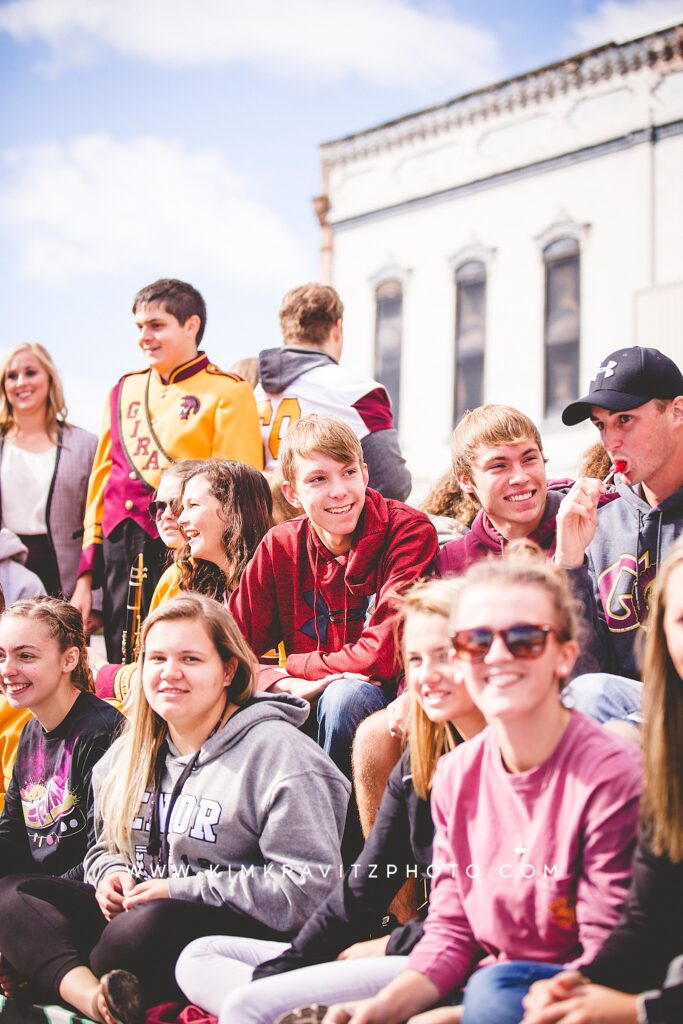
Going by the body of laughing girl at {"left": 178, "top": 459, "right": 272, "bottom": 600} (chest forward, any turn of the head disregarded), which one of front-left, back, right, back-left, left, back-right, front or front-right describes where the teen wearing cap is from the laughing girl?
back-left

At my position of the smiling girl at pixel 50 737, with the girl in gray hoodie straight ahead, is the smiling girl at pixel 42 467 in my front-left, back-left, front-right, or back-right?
back-left

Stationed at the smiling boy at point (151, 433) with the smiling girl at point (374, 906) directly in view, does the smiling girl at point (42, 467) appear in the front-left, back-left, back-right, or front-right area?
back-right

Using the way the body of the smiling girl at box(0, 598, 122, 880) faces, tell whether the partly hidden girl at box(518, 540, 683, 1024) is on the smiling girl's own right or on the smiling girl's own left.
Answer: on the smiling girl's own left

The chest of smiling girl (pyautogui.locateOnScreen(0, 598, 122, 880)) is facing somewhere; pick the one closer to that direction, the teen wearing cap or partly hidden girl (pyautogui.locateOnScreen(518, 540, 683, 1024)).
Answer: the partly hidden girl

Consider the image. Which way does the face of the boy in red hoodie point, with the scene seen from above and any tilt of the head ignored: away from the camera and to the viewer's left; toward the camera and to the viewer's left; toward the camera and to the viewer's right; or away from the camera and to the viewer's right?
toward the camera and to the viewer's right

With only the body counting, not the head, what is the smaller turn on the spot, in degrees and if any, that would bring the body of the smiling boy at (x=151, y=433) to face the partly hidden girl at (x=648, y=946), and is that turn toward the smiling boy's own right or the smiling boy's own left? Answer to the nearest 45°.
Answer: approximately 45° to the smiling boy's own left

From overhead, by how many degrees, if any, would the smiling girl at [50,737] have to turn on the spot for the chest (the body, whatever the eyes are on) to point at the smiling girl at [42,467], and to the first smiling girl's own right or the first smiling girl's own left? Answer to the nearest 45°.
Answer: approximately 135° to the first smiling girl's own right
